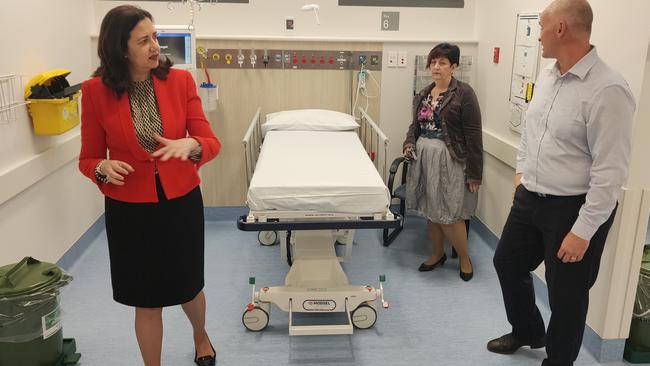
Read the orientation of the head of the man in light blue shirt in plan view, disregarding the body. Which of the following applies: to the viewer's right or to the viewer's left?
to the viewer's left

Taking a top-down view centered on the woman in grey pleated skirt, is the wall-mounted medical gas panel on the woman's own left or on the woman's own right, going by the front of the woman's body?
on the woman's own right

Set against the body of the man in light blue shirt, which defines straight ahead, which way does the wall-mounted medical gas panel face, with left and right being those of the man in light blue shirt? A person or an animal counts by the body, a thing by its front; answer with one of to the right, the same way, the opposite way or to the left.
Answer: to the left

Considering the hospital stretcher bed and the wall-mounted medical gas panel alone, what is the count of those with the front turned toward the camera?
2

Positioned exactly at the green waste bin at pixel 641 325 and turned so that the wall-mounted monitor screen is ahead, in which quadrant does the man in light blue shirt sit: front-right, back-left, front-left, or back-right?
front-left

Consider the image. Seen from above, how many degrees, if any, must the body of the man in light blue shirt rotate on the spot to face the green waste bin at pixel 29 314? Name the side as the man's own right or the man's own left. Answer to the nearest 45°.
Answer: approximately 45° to the man's own right

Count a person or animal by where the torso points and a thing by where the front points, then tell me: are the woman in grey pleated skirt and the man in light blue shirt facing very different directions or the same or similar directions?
same or similar directions

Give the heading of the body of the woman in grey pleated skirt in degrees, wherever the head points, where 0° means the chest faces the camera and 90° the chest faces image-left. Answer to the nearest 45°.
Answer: approximately 45°

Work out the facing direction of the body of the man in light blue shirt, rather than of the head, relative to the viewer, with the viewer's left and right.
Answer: facing the viewer and to the left of the viewer

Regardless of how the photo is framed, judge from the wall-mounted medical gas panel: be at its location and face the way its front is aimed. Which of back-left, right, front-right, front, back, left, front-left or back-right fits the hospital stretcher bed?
front

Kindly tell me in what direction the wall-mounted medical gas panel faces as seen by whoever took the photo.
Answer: facing the viewer

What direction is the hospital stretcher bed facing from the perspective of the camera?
toward the camera

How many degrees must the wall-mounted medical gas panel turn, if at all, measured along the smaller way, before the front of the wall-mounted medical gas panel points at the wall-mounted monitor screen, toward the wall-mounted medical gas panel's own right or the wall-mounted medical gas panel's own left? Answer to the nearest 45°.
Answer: approximately 45° to the wall-mounted medical gas panel's own right

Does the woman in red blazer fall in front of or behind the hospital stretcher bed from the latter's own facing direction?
in front

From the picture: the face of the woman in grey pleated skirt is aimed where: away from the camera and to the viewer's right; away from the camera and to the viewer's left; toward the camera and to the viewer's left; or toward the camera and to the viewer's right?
toward the camera and to the viewer's left

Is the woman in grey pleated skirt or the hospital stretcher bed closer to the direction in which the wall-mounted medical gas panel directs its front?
the hospital stretcher bed

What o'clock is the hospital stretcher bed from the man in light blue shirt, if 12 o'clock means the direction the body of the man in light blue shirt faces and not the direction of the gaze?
The hospital stretcher bed is roughly at 2 o'clock from the man in light blue shirt.

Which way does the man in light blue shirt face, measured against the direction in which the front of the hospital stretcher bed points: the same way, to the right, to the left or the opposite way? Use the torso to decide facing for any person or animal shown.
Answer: to the right

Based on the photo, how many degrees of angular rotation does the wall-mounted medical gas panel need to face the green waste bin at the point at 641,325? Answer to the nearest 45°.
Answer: approximately 45° to its left
